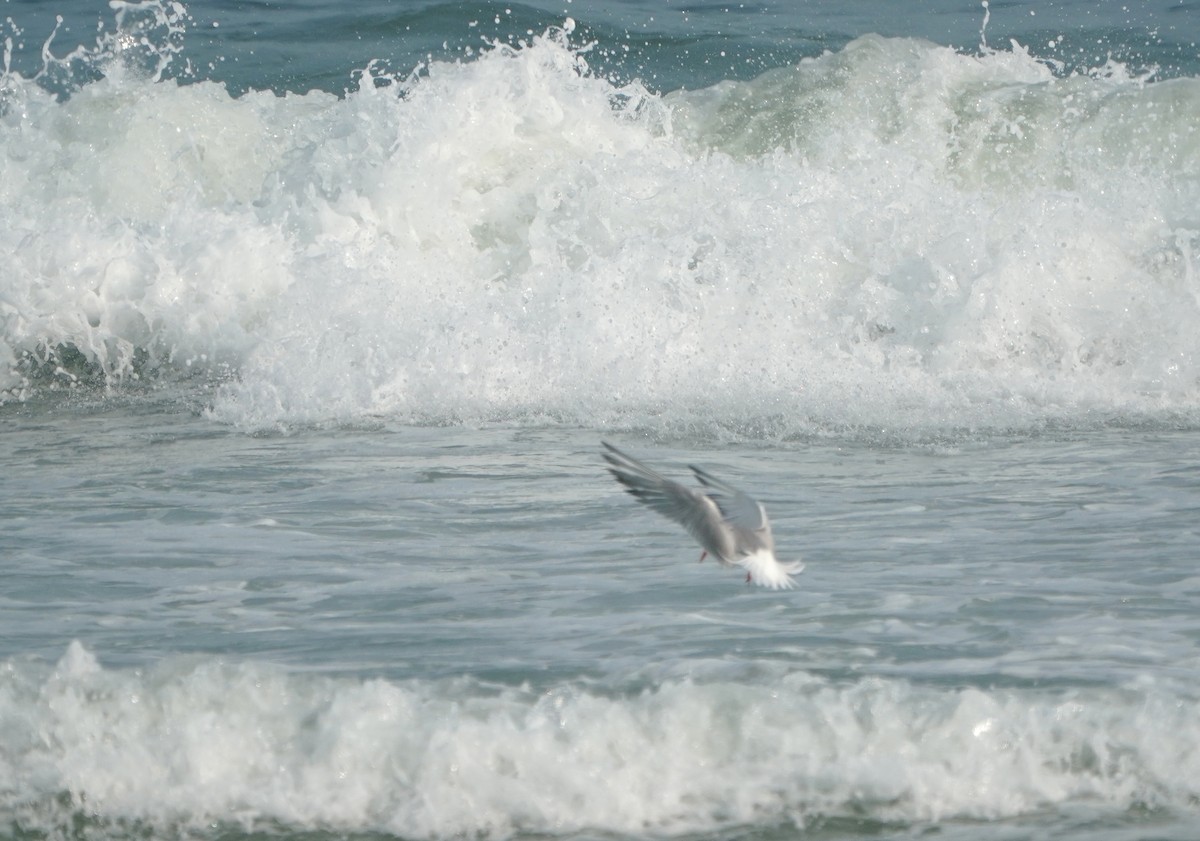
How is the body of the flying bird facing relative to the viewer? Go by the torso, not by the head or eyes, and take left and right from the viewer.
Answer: facing away from the viewer and to the left of the viewer
